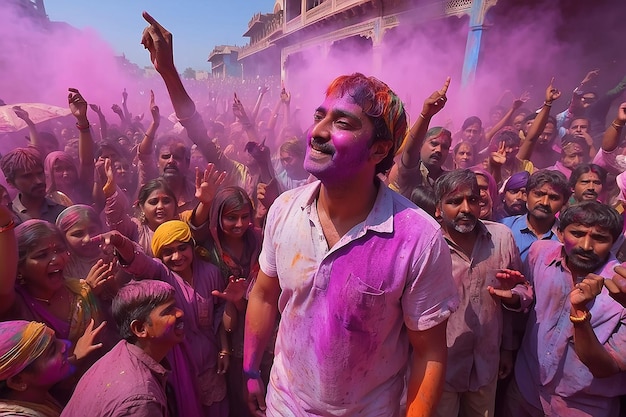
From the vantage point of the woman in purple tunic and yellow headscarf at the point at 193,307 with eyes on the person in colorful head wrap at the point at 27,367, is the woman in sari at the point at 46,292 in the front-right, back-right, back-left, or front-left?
front-right

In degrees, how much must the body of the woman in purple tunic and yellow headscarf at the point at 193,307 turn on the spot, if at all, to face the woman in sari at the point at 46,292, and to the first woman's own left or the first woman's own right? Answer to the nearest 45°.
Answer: approximately 90° to the first woman's own right

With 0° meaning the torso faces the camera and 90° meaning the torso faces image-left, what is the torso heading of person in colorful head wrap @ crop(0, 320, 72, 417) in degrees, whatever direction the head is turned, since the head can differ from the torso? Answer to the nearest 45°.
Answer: approximately 270°

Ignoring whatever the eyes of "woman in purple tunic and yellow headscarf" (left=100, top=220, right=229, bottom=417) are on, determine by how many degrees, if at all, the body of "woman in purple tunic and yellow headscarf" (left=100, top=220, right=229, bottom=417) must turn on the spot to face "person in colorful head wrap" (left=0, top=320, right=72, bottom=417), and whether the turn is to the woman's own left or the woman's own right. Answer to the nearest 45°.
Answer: approximately 45° to the woman's own right

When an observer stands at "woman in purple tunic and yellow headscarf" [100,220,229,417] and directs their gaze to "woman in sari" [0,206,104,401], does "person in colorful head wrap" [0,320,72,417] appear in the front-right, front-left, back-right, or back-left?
front-left

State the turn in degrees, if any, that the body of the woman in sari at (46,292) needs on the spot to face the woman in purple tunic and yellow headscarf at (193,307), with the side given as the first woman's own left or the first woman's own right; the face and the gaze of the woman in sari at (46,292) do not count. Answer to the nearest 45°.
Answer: approximately 45° to the first woman's own left

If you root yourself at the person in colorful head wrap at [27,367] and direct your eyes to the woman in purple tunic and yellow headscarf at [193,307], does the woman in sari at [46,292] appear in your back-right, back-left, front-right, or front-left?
front-left

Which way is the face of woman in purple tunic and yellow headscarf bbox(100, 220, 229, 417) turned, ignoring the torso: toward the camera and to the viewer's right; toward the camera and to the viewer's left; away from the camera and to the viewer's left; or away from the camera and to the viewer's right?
toward the camera and to the viewer's left

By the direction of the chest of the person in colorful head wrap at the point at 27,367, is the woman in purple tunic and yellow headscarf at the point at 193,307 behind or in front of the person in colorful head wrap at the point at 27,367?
in front

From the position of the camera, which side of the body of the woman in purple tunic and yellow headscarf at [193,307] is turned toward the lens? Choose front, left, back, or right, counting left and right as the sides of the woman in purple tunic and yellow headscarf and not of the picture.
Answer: front
